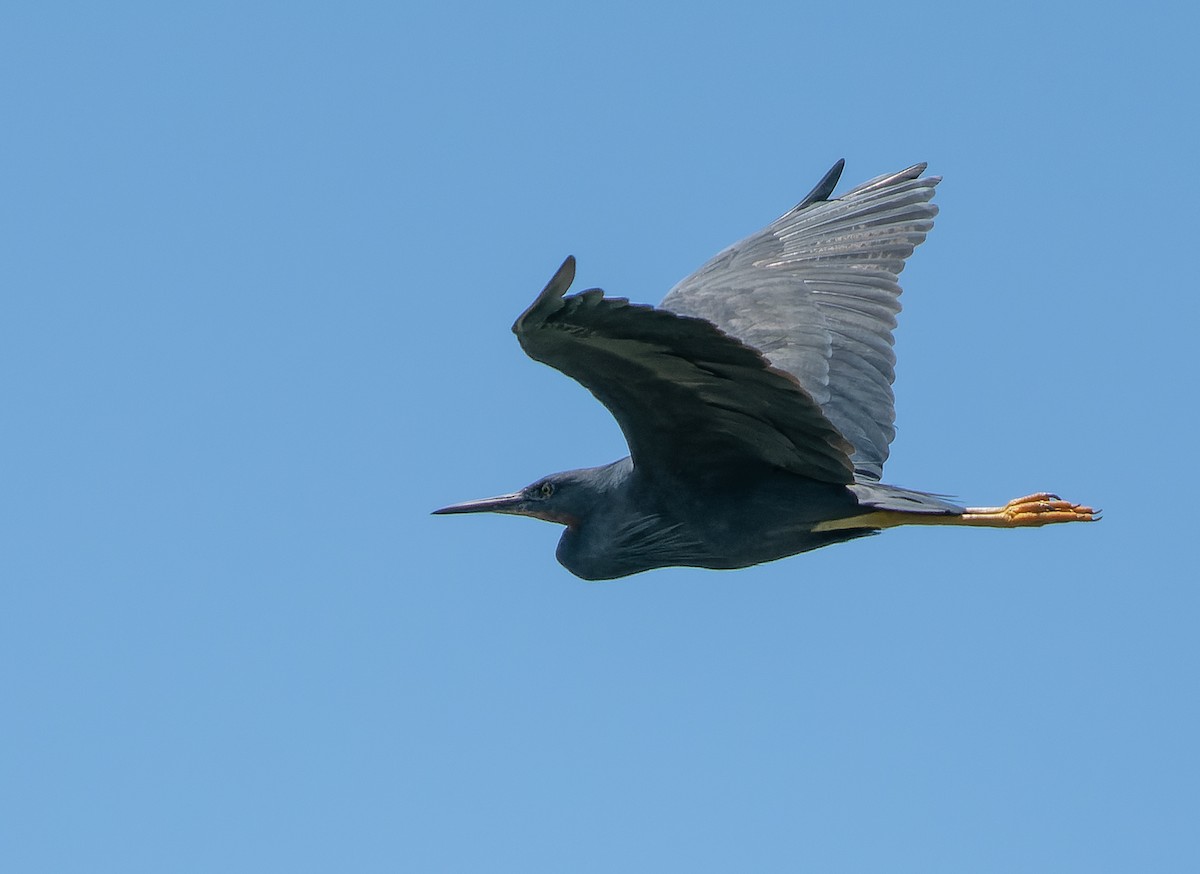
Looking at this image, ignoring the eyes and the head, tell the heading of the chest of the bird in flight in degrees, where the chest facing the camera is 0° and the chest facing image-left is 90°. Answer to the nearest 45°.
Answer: approximately 90°
